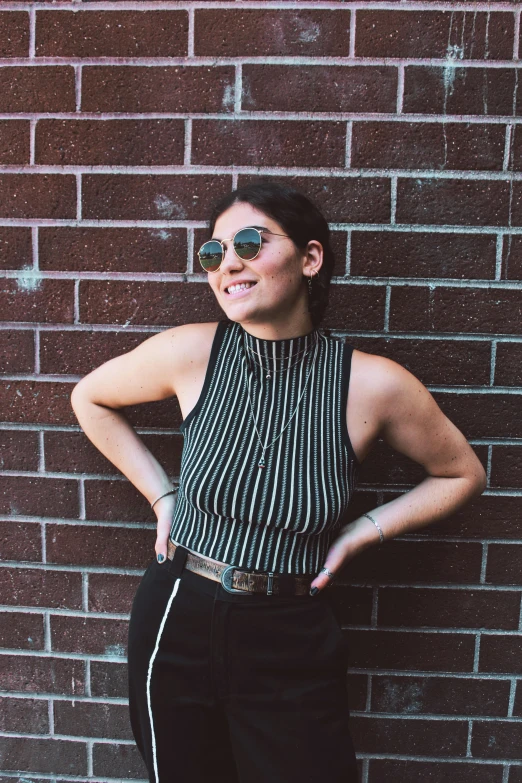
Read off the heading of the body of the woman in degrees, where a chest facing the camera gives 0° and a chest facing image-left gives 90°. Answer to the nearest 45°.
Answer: approximately 0°
